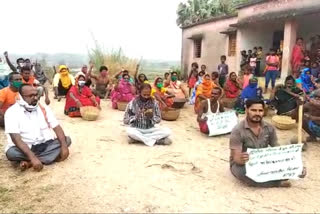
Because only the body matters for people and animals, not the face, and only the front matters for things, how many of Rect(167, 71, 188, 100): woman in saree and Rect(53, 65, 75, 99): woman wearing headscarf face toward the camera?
2

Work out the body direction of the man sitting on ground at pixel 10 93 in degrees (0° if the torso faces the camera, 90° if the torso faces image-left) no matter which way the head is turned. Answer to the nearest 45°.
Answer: approximately 315°

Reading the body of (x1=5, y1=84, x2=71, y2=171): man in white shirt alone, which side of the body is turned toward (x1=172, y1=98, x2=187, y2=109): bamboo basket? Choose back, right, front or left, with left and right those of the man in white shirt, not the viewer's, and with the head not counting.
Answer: left

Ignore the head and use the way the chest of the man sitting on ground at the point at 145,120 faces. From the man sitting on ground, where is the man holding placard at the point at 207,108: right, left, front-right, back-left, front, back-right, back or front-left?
back-left

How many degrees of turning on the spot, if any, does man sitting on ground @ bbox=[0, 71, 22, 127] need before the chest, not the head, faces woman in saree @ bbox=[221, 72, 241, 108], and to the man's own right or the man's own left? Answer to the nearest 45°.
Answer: approximately 45° to the man's own left

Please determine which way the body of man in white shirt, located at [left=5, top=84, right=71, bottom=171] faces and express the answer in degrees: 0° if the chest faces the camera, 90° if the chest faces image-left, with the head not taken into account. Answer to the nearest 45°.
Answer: approximately 315°

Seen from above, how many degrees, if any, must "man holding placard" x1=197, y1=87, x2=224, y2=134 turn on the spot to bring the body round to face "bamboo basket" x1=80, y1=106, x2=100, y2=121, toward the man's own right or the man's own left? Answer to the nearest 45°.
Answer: approximately 135° to the man's own right

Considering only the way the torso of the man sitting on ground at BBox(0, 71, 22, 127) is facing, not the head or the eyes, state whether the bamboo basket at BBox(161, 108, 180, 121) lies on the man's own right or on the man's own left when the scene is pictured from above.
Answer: on the man's own left
